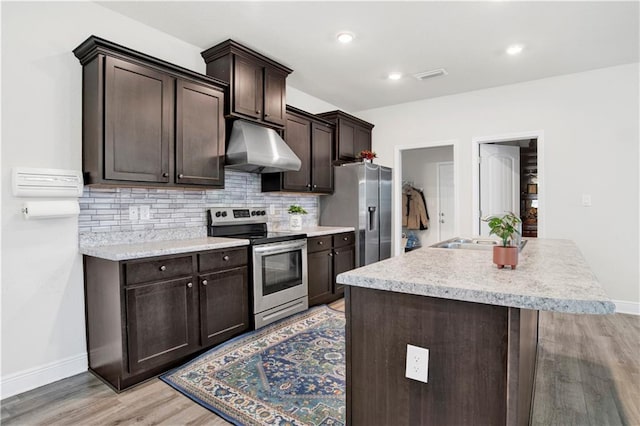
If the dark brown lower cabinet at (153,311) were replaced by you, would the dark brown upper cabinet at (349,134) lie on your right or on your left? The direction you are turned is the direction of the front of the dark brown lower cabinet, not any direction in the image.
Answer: on your left

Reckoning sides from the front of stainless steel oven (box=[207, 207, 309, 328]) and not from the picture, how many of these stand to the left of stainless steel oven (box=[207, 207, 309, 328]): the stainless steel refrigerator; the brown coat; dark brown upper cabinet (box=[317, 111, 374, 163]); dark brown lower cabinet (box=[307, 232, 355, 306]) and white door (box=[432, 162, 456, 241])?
5

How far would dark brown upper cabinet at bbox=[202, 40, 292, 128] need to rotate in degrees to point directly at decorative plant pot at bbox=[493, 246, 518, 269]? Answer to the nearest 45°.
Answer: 0° — it already faces it

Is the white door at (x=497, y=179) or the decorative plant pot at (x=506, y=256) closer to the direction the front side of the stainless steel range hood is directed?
the decorative plant pot

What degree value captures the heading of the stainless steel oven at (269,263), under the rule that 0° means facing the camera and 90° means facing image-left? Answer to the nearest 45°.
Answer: approximately 315°

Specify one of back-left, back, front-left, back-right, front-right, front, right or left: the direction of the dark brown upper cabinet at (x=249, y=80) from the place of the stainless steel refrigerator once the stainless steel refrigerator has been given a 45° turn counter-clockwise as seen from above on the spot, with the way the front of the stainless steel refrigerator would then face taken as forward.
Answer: back-right

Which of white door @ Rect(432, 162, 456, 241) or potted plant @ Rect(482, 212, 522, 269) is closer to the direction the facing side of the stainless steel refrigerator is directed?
the potted plant

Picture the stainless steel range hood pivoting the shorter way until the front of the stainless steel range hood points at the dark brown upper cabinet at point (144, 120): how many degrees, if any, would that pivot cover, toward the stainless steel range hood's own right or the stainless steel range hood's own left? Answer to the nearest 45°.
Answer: approximately 90° to the stainless steel range hood's own right

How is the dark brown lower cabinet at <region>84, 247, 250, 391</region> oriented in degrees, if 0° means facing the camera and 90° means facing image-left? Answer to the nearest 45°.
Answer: approximately 315°

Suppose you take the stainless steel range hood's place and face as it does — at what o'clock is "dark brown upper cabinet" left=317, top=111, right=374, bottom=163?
The dark brown upper cabinet is roughly at 9 o'clock from the stainless steel range hood.
